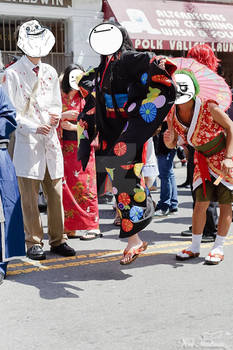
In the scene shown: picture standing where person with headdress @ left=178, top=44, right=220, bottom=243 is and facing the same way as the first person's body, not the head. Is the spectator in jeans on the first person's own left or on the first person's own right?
on the first person's own right

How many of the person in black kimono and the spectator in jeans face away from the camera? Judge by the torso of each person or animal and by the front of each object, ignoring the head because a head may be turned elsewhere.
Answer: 0

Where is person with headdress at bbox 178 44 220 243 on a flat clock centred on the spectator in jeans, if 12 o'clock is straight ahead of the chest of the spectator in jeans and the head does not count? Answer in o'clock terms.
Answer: The person with headdress is roughly at 10 o'clock from the spectator in jeans.

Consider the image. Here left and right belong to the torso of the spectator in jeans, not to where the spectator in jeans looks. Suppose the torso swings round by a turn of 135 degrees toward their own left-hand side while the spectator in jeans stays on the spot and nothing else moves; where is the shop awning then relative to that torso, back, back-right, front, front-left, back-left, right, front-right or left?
left

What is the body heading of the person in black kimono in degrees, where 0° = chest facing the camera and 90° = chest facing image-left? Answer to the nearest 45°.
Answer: approximately 45°

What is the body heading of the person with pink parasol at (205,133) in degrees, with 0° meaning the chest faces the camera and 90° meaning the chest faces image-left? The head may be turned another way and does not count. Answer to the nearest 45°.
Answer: approximately 45°

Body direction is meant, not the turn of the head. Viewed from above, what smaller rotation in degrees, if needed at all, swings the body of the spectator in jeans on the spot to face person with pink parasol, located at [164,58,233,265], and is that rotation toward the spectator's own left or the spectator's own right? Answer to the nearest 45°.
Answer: approximately 45° to the spectator's own left

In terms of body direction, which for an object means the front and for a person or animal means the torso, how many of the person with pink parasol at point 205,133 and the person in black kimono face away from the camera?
0

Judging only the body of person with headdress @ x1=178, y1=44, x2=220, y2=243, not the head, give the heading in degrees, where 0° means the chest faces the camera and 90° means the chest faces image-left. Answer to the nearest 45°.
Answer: approximately 90°
